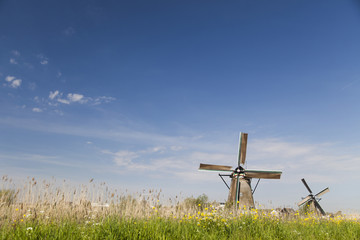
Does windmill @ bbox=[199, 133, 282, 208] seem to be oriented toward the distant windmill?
no

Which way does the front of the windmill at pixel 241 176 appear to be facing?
toward the camera
